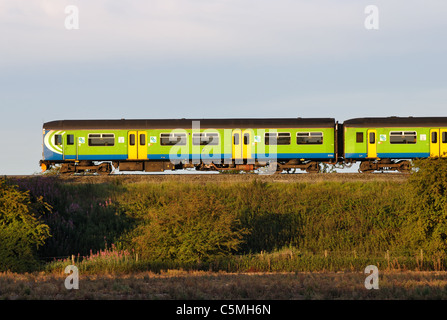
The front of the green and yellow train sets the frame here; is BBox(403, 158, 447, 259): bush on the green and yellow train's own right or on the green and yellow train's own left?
on the green and yellow train's own left

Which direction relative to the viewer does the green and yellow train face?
to the viewer's left

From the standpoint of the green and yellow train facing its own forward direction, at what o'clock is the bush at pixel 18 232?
The bush is roughly at 10 o'clock from the green and yellow train.
